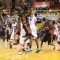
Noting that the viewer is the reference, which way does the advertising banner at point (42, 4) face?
facing the viewer
